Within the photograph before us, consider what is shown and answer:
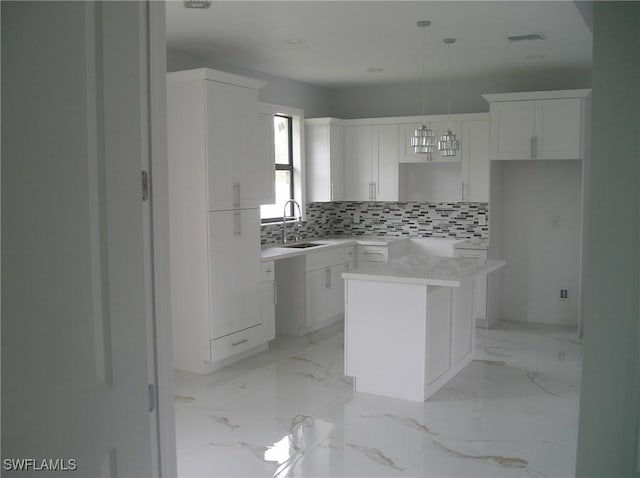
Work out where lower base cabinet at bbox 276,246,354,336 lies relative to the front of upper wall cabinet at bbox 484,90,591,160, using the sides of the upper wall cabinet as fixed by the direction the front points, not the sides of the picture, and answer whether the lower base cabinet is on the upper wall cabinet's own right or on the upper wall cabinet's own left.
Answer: on the upper wall cabinet's own right

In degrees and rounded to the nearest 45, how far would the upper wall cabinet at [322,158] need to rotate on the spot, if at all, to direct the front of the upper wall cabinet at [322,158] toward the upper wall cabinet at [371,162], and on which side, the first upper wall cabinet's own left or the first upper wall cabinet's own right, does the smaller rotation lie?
approximately 45° to the first upper wall cabinet's own left

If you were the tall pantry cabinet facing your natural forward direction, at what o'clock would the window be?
The window is roughly at 8 o'clock from the tall pantry cabinet.

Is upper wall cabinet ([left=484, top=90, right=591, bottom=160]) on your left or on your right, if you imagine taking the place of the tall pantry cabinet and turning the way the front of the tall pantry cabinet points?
on your left

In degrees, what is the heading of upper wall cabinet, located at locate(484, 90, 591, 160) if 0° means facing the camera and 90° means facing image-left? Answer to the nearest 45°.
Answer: approximately 0°

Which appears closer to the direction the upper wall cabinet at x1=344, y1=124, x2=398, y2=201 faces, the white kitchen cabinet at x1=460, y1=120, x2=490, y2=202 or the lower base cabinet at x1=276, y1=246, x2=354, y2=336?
the lower base cabinet

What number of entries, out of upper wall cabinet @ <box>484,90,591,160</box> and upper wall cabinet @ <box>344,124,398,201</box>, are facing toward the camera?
2

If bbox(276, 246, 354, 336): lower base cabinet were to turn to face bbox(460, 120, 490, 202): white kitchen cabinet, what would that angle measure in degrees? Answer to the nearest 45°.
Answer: approximately 45° to its left

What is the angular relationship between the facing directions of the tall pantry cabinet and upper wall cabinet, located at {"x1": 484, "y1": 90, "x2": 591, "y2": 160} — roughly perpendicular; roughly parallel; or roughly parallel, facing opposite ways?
roughly perpendicular

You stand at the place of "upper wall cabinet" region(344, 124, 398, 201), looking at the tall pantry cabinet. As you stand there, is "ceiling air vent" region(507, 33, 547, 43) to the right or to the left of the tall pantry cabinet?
left

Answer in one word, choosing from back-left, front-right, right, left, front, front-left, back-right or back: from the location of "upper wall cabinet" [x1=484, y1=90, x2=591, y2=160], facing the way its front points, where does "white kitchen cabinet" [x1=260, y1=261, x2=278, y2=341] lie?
front-right

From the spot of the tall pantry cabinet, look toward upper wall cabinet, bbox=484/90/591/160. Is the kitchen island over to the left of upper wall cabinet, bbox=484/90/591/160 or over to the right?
right

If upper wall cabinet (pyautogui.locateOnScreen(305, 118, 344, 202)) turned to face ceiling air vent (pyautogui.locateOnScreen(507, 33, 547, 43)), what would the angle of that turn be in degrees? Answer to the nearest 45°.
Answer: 0° — it already faces it

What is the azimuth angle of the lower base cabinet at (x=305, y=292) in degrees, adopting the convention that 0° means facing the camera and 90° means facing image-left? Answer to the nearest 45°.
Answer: approximately 315°
